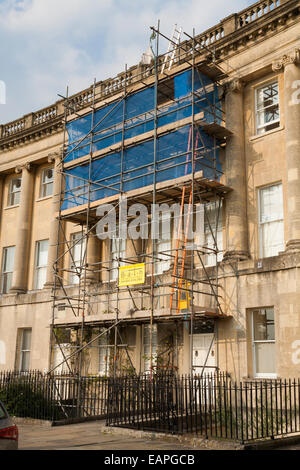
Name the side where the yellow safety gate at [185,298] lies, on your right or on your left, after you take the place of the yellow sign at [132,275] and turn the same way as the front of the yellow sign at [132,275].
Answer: on your left

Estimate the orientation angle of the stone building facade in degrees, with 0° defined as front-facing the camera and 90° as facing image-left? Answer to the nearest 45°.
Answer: approximately 45°

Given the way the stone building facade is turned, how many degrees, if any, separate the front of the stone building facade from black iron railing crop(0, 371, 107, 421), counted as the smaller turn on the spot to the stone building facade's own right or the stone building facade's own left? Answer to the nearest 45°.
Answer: approximately 45° to the stone building facade's own right

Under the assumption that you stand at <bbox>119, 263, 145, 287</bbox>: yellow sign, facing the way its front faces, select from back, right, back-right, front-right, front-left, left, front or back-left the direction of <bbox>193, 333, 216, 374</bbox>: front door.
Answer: back-left
